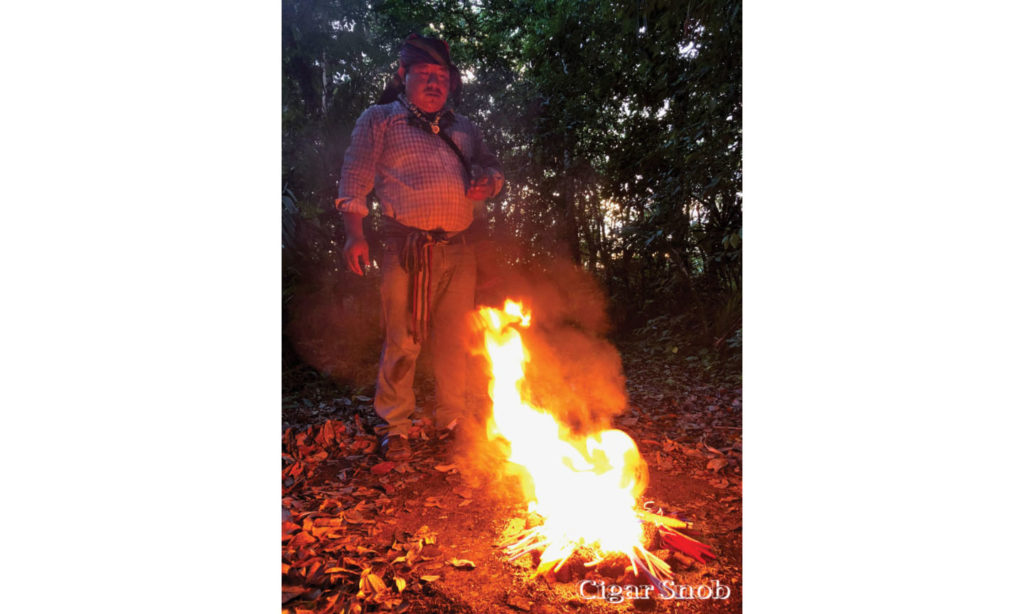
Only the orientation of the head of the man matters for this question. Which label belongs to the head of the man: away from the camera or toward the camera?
toward the camera

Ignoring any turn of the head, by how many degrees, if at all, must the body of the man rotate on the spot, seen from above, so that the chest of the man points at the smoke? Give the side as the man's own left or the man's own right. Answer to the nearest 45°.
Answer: approximately 90° to the man's own left

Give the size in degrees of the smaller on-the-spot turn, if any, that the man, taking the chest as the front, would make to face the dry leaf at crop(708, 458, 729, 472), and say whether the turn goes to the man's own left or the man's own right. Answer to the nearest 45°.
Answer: approximately 90° to the man's own left

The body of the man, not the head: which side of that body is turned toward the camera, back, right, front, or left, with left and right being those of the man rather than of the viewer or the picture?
front

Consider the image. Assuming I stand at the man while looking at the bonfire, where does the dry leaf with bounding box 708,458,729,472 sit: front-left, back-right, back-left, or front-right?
front-left
